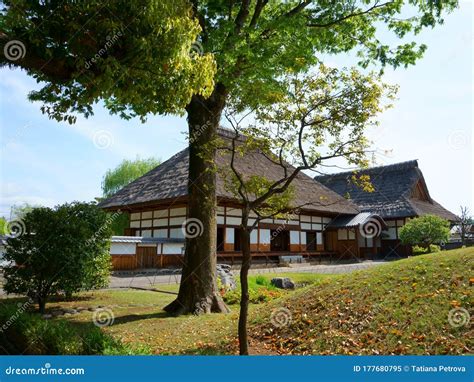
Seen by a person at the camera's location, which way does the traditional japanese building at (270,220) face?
facing the viewer and to the right of the viewer

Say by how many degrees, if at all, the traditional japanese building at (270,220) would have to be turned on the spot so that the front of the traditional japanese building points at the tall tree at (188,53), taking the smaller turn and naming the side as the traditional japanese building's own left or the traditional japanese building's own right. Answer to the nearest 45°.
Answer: approximately 45° to the traditional japanese building's own right

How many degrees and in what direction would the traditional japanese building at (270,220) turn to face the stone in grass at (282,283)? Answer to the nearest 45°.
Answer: approximately 45° to its right
